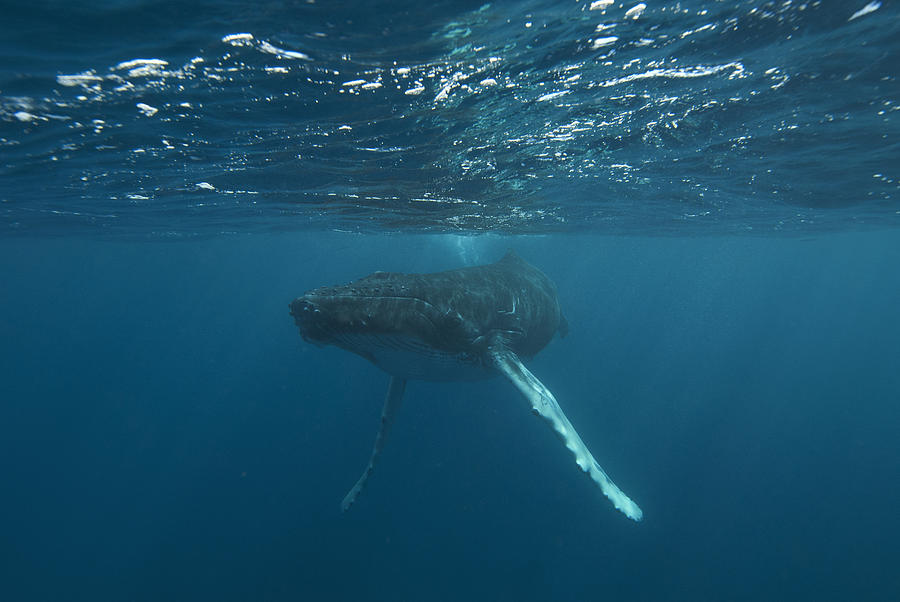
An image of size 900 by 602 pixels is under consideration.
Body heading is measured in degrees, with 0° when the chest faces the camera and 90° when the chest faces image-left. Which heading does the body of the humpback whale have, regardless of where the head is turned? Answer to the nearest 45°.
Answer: approximately 45°
